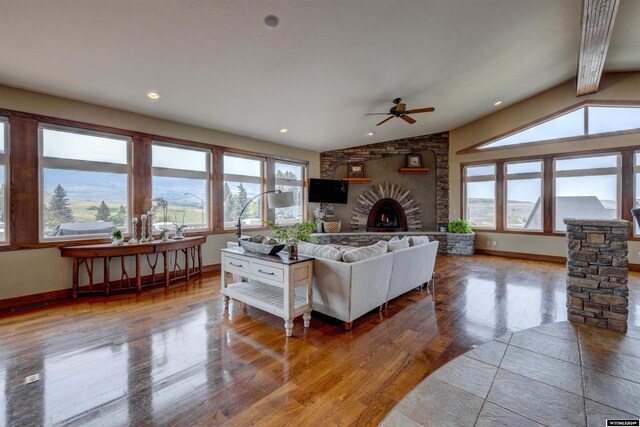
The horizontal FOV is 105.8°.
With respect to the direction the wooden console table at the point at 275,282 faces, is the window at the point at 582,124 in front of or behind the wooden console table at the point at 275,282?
behind

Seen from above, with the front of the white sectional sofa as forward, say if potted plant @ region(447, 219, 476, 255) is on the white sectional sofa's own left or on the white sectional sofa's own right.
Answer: on the white sectional sofa's own right

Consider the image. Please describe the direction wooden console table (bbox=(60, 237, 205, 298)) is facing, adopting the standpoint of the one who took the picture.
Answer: facing the viewer and to the right of the viewer

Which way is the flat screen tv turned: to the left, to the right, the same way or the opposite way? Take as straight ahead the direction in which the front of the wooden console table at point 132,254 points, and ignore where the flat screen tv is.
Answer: to the right

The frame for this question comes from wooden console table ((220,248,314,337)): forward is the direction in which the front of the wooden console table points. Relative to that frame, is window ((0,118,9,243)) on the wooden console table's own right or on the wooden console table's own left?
on the wooden console table's own right

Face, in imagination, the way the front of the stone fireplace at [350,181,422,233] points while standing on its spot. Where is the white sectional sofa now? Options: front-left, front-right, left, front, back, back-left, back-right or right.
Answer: front

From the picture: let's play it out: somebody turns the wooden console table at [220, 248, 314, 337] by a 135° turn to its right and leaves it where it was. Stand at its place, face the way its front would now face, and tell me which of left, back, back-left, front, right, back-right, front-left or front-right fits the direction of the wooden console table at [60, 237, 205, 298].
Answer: front-left

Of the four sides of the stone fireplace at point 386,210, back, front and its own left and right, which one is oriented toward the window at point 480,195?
left

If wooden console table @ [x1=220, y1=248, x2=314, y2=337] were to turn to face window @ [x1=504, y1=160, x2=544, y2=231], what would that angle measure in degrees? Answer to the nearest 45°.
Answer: approximately 135° to its left

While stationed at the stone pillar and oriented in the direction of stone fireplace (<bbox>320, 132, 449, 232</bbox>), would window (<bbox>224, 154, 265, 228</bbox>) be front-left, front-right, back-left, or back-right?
front-left

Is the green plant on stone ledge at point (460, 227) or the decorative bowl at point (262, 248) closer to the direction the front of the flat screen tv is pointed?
the decorative bowl

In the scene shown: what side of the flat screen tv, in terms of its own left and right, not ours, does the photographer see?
front

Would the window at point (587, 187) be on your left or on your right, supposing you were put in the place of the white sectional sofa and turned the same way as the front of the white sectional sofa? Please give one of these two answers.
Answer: on your right

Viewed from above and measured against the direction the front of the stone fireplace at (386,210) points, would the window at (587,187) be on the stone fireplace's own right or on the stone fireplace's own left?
on the stone fireplace's own left

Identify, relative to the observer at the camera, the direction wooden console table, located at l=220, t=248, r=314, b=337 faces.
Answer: facing the viewer and to the left of the viewer

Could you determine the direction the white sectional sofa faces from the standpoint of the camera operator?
facing away from the viewer and to the left of the viewer

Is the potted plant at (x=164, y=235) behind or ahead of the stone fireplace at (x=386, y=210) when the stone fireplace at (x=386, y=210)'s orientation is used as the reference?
ahead

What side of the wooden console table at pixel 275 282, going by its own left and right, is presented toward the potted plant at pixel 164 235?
right

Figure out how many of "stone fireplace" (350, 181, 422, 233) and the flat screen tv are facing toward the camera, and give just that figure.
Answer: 2

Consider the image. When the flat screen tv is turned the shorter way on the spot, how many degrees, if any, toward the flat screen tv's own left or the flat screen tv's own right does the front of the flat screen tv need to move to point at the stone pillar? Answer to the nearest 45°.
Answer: approximately 45° to the flat screen tv's own left

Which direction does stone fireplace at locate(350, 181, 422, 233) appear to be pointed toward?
toward the camera
